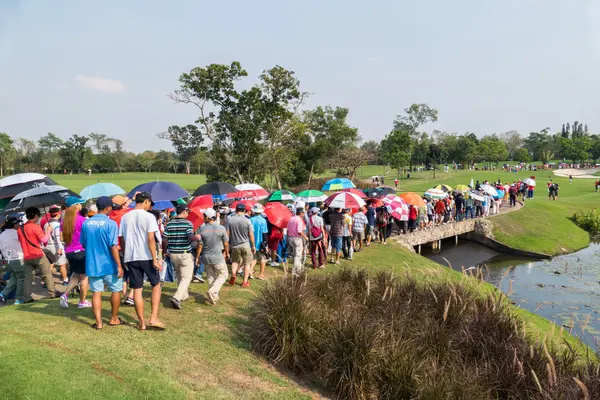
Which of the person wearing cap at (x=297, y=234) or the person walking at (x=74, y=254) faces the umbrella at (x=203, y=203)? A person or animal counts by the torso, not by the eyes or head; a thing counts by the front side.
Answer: the person walking

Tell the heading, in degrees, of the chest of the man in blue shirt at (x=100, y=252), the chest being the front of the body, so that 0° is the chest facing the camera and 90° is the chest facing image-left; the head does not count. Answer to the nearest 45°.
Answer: approximately 225°

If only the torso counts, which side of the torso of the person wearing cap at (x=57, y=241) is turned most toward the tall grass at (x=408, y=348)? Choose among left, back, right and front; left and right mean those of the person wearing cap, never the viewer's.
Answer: right

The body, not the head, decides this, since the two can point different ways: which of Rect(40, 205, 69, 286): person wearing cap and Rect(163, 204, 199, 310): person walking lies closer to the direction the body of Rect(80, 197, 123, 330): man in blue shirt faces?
the person walking

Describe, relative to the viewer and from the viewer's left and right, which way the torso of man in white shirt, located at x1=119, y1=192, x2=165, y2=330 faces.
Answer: facing away from the viewer and to the right of the viewer

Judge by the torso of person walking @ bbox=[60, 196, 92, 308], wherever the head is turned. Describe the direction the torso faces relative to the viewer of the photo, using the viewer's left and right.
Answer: facing away from the viewer and to the right of the viewer

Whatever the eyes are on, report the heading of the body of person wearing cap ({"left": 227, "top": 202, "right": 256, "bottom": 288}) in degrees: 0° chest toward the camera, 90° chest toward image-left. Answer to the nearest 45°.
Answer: approximately 180°

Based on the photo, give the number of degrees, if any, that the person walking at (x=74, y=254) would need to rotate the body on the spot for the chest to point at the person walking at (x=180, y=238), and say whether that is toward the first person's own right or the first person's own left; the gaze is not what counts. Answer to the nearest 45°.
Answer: approximately 90° to the first person's own right

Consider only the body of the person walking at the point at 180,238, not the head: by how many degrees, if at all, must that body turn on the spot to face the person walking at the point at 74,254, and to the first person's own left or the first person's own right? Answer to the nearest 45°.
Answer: approximately 135° to the first person's own left

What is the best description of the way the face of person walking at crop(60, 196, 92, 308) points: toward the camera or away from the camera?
away from the camera
